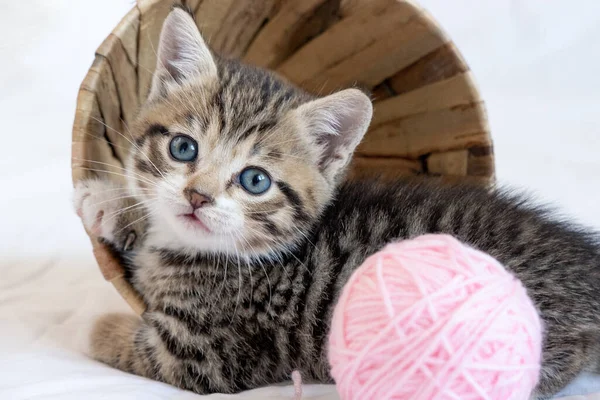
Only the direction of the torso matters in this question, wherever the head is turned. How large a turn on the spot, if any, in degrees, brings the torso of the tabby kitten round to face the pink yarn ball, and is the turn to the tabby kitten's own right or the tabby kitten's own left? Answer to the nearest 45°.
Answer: approximately 135° to the tabby kitten's own left

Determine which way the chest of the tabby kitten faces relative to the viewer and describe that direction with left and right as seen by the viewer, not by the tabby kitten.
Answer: facing to the left of the viewer
